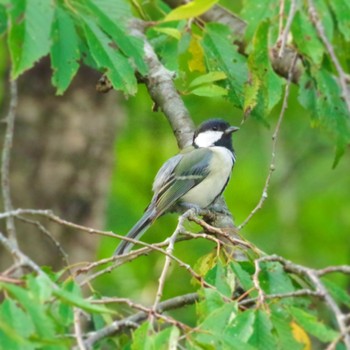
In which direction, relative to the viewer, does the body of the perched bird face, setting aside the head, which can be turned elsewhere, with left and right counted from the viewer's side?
facing to the right of the viewer
